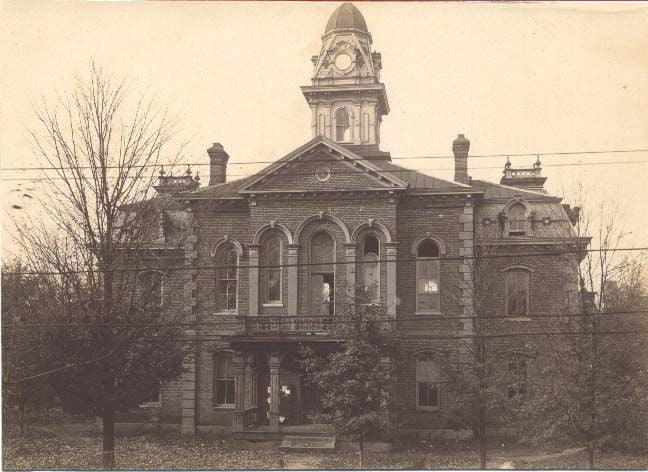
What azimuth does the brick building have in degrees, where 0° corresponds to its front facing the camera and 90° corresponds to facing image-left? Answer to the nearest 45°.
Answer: approximately 0°

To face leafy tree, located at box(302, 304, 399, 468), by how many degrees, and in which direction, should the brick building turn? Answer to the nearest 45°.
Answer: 0° — it already faces it

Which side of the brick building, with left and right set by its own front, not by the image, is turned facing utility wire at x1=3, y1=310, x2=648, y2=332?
front
